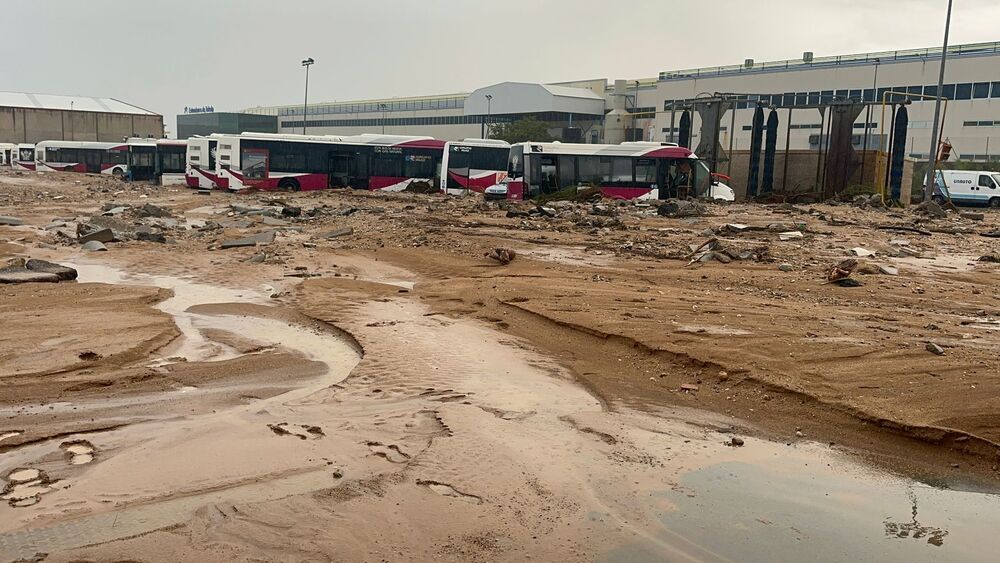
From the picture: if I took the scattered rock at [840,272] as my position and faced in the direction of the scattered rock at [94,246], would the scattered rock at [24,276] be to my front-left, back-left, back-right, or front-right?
front-left

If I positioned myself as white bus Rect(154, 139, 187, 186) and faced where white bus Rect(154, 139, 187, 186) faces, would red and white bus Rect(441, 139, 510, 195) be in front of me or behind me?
in front

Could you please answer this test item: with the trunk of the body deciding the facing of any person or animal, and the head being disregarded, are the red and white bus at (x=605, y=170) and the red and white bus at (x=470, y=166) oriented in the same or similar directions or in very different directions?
same or similar directions

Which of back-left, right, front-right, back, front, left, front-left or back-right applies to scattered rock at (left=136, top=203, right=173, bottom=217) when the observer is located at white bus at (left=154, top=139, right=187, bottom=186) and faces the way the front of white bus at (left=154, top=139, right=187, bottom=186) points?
front

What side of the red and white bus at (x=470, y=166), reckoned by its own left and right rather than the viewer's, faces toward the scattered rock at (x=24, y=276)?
right

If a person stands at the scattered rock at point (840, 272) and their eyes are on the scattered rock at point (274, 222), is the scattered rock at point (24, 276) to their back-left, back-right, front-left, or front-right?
front-left

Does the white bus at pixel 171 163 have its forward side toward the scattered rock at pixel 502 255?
yes

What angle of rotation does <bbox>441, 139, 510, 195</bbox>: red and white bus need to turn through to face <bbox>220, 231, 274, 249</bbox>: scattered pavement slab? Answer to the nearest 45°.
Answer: approximately 90° to its right

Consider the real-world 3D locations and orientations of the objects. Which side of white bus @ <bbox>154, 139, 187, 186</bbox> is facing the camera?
front

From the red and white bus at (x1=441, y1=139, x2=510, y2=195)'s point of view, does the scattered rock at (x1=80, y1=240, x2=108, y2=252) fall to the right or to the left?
on its right
